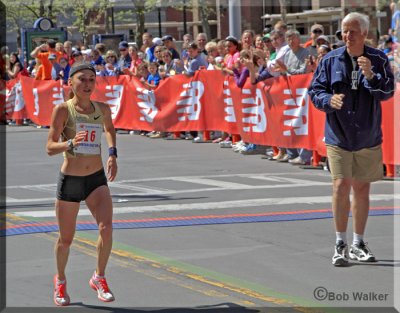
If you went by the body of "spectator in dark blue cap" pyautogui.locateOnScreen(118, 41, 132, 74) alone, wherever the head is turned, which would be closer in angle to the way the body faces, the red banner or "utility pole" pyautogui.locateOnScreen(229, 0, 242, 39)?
the red banner

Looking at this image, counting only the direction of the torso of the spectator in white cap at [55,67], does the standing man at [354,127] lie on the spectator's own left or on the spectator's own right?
on the spectator's own left

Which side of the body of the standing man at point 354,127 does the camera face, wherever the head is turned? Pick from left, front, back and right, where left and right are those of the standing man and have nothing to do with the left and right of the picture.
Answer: front

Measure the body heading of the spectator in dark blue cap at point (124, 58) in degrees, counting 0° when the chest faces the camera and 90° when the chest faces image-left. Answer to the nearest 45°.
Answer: approximately 45°

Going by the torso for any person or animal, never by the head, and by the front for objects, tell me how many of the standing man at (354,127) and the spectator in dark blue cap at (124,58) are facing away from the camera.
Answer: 0

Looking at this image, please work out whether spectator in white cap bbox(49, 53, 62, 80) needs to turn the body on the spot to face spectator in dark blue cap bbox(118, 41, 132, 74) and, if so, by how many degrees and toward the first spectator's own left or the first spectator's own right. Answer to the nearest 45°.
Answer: approximately 90° to the first spectator's own left
